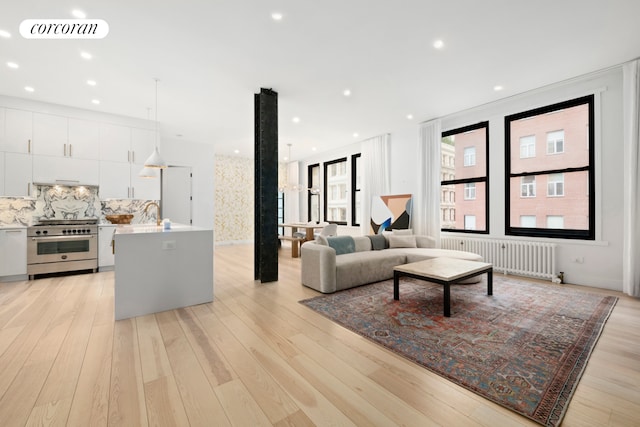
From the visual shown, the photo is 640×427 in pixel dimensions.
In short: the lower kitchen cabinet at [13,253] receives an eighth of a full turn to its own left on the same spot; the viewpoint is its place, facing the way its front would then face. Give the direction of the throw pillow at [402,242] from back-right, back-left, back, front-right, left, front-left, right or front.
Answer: front

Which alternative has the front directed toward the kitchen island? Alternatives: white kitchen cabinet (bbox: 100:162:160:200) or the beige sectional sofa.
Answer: the white kitchen cabinet

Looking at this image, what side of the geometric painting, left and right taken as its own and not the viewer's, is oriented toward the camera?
front

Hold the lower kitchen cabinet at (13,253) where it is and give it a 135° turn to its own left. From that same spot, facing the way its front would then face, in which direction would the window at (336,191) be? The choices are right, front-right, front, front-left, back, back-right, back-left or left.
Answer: front-right

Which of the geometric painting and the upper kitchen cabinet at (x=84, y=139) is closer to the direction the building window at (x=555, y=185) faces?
the upper kitchen cabinet

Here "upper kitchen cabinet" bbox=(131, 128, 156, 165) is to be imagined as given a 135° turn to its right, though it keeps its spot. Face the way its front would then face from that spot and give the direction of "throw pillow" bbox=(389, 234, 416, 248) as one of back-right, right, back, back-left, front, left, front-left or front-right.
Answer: back

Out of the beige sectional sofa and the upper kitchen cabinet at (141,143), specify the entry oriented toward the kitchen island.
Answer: the upper kitchen cabinet

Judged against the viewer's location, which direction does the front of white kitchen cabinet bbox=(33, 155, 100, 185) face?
facing the viewer

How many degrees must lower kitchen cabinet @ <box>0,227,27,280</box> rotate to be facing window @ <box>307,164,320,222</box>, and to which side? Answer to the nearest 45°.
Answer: approximately 90° to its left

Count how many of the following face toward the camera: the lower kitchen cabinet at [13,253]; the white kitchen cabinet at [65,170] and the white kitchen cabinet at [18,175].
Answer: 3

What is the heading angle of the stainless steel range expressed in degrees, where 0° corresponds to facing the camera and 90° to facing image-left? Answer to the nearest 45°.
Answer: approximately 0°

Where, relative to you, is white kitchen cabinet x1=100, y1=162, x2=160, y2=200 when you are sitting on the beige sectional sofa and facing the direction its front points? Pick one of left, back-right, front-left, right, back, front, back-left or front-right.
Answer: back-right

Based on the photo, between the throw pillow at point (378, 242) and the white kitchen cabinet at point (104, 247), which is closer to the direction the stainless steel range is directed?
the throw pillow

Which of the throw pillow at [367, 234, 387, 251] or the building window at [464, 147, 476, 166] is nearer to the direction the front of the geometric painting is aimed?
the throw pillow

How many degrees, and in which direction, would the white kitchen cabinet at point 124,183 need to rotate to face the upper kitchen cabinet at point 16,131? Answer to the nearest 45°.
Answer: approximately 90° to its right

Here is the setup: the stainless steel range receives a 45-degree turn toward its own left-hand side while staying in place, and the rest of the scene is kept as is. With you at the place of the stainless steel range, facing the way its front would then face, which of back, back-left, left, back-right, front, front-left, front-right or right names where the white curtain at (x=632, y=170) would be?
front

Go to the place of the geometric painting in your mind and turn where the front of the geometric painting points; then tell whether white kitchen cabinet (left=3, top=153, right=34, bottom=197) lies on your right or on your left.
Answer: on your right

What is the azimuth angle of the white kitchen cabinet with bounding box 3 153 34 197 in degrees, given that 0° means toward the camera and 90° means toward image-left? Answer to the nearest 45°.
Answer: approximately 0°
